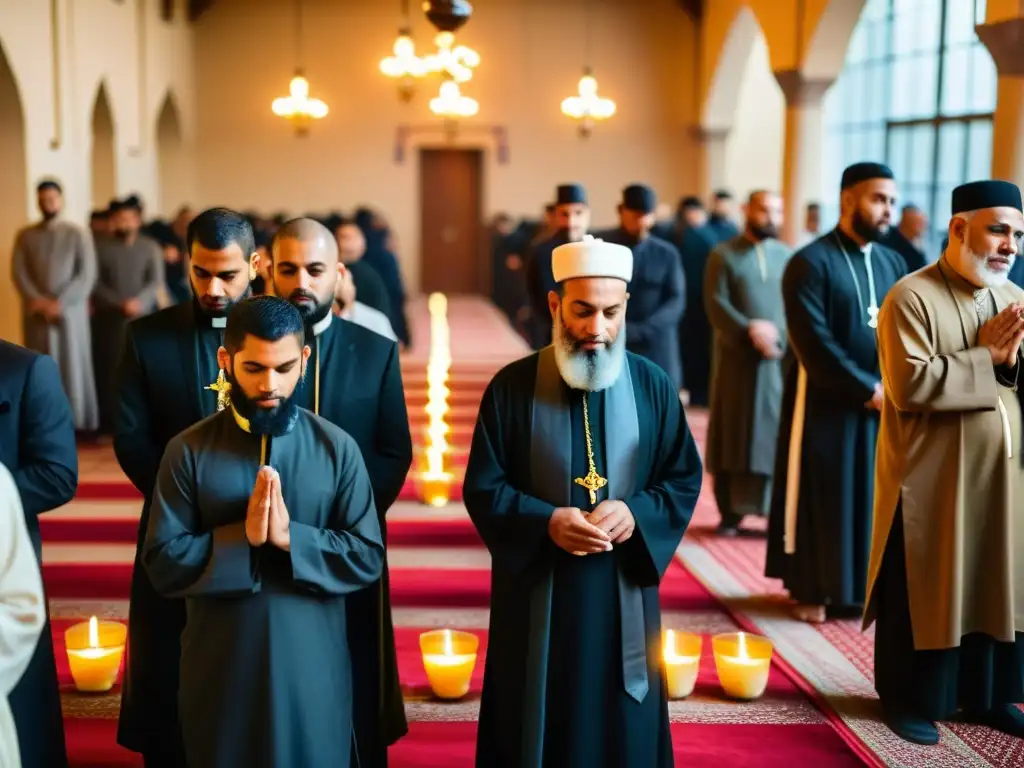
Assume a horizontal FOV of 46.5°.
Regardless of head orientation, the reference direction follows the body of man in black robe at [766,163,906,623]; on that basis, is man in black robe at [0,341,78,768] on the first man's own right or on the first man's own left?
on the first man's own right

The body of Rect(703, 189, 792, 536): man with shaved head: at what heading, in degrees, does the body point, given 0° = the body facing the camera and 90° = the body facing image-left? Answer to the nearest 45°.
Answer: approximately 315°

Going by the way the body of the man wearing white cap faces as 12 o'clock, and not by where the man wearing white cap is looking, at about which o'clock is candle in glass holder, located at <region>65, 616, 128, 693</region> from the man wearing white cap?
The candle in glass holder is roughly at 4 o'clock from the man wearing white cap.

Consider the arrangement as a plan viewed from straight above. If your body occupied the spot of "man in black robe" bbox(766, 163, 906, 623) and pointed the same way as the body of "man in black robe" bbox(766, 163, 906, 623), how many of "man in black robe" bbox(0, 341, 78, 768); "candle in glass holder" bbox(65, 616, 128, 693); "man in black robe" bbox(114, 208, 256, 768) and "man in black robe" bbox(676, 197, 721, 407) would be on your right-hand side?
3

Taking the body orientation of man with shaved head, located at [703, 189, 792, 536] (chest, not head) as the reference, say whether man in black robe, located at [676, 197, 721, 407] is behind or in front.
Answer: behind

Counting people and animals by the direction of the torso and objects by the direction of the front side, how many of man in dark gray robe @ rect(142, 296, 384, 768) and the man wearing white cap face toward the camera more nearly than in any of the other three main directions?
2

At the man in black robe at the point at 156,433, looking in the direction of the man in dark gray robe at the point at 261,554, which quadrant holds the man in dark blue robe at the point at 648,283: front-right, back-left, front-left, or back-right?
back-left

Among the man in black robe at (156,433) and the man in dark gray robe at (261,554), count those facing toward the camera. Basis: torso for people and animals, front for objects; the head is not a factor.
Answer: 2

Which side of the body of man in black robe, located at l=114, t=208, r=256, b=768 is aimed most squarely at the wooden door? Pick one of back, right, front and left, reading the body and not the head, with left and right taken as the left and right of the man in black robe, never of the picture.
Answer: back

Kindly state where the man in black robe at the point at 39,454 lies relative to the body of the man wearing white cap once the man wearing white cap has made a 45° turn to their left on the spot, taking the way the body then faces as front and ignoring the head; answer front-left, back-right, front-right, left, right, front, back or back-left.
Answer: back-right
